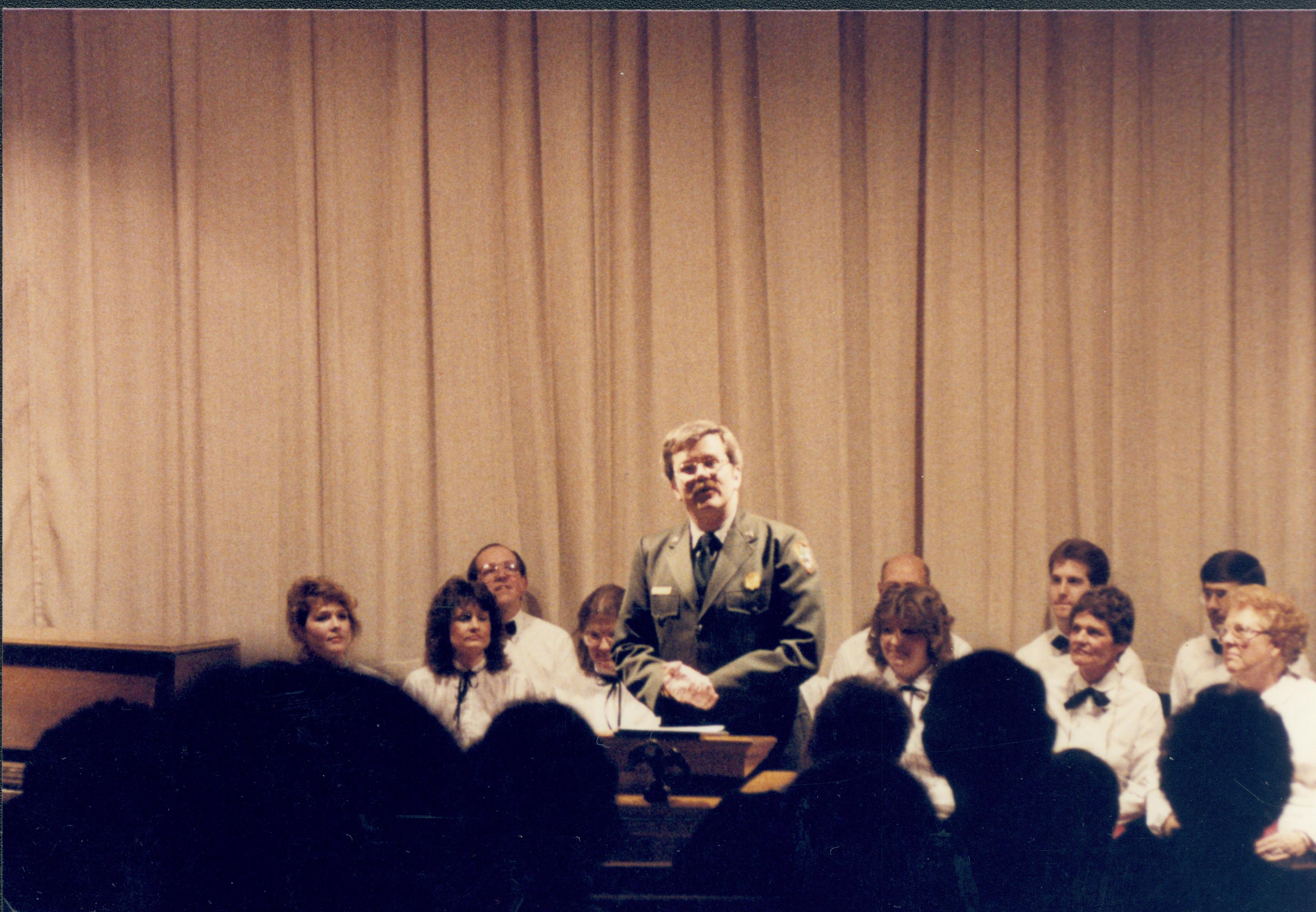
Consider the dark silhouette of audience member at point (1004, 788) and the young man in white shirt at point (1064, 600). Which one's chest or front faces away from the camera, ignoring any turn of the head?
the dark silhouette of audience member

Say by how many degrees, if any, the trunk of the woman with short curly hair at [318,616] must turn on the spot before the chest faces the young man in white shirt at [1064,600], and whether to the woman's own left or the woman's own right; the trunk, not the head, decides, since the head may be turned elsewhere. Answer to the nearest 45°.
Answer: approximately 45° to the woman's own left

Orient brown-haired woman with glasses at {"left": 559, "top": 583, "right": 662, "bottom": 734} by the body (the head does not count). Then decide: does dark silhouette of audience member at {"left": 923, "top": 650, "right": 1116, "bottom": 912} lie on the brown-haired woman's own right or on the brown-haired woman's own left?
on the brown-haired woman's own left

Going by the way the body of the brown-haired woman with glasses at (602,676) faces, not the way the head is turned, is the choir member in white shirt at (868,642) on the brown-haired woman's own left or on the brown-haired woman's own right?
on the brown-haired woman's own left

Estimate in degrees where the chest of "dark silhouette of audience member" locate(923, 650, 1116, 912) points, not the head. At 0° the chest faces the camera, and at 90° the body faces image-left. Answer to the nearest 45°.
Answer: approximately 180°

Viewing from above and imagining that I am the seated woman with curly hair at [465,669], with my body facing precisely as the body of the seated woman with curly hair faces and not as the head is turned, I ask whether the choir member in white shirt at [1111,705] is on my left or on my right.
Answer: on my left

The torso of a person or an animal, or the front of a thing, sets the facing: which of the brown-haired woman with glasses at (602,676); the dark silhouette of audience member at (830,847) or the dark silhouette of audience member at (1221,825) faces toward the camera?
the brown-haired woman with glasses

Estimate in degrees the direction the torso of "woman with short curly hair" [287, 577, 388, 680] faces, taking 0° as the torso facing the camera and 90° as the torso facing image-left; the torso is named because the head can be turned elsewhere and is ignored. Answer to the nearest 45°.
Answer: approximately 315°

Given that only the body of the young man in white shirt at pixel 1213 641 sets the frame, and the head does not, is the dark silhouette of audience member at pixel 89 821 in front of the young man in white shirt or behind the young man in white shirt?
in front
